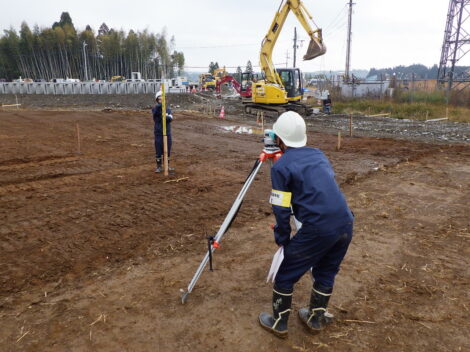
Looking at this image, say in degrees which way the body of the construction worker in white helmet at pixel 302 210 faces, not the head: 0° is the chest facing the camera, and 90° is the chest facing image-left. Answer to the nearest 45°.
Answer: approximately 135°

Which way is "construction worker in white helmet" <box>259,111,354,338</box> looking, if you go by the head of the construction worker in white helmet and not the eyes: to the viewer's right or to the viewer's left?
to the viewer's left

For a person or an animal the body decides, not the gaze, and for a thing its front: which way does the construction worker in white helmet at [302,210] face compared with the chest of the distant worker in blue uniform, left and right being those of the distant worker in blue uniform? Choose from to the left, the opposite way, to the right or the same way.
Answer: the opposite way

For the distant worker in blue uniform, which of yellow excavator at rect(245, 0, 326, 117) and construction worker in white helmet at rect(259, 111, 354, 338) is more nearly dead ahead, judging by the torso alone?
the construction worker in white helmet

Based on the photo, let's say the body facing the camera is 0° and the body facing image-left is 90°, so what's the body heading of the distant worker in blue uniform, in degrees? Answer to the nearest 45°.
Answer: approximately 315°

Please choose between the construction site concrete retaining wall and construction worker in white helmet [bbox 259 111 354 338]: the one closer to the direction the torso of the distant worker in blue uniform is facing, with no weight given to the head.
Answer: the construction worker in white helmet

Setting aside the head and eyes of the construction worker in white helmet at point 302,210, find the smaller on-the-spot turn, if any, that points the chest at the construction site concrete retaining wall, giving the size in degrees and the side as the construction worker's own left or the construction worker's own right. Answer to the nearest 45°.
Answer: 0° — they already face it

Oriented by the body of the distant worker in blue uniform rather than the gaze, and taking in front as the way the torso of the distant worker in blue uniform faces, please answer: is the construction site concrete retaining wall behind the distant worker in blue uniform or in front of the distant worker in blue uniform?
behind
